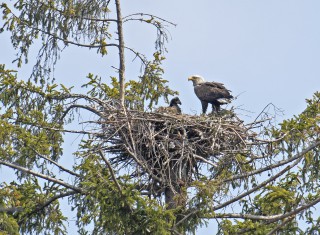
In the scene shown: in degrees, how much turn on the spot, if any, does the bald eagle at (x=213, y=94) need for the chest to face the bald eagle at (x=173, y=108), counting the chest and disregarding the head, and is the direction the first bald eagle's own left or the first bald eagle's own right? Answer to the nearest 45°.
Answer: approximately 45° to the first bald eagle's own left

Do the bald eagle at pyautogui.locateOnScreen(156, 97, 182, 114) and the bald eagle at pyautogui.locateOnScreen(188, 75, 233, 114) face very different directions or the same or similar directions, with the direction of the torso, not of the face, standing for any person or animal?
very different directions

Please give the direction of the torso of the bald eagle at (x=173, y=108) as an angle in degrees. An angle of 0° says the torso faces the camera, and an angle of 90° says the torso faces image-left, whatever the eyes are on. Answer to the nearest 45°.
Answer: approximately 270°

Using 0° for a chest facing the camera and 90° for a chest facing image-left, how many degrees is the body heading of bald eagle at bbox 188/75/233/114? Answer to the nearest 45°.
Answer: approximately 90°

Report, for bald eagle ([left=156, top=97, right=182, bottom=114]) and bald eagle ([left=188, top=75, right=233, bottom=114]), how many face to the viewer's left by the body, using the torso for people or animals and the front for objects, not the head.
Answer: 1

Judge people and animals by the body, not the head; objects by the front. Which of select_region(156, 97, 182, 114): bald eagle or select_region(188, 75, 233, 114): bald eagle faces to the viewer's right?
select_region(156, 97, 182, 114): bald eagle
